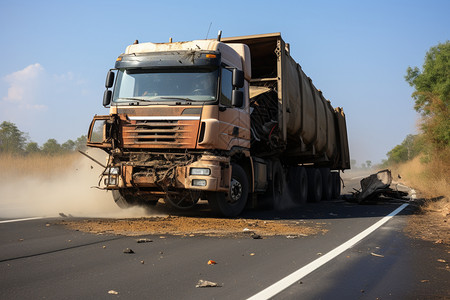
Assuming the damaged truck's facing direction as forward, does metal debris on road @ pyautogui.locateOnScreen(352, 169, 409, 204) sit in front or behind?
behind

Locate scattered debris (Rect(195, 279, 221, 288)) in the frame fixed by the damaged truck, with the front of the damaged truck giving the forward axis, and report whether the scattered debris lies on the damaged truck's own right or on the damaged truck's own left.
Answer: on the damaged truck's own left

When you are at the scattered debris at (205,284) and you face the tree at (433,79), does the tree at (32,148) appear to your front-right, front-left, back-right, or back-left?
front-left

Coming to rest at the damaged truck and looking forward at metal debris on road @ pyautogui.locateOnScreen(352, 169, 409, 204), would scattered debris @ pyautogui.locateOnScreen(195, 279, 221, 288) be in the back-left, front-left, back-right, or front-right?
back-right

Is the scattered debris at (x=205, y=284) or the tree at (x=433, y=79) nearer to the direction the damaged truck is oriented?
the scattered debris

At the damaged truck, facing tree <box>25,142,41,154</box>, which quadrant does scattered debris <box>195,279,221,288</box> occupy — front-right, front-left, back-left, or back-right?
back-left

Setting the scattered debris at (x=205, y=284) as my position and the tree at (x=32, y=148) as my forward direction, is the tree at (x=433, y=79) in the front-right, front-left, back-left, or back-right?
front-right

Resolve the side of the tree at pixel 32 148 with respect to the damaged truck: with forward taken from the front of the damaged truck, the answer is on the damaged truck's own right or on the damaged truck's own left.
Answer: on the damaged truck's own right

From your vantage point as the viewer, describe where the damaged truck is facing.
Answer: facing the viewer and to the left of the viewer

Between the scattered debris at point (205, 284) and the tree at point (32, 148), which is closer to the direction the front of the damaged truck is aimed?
the scattered debris

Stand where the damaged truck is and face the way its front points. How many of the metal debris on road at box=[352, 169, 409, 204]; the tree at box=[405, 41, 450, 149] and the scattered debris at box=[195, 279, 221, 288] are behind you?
2

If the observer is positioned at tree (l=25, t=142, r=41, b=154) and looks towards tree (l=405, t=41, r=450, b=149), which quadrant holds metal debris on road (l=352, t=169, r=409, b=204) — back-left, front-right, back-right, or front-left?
front-right

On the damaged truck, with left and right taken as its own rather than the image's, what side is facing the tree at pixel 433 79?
back
